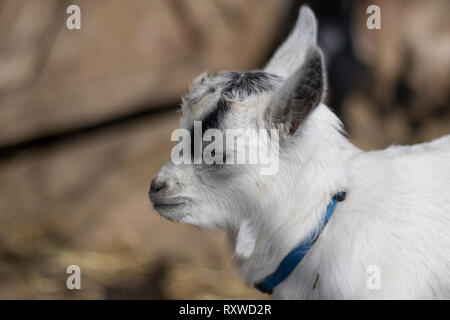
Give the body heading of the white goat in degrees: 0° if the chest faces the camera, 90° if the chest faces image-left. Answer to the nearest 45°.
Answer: approximately 90°
